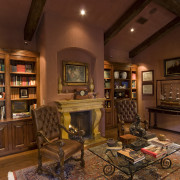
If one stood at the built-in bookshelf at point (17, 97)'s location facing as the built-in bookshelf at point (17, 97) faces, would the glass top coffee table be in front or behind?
in front

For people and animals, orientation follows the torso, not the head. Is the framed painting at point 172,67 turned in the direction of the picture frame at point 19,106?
yes

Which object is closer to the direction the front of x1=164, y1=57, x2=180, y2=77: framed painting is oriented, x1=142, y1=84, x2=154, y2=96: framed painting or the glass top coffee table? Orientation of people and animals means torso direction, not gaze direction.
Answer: the glass top coffee table

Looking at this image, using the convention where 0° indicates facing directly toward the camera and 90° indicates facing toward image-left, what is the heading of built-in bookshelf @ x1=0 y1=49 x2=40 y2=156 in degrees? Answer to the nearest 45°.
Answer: approximately 315°

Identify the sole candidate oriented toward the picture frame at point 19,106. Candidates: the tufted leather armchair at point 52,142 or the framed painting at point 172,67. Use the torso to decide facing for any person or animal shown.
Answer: the framed painting

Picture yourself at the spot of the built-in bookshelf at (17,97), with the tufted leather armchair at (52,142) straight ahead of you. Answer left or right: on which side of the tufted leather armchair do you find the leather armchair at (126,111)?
left

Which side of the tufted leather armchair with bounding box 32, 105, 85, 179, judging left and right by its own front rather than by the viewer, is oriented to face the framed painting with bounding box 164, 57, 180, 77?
left

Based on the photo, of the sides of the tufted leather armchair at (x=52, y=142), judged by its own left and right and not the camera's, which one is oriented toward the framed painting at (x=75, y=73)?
left

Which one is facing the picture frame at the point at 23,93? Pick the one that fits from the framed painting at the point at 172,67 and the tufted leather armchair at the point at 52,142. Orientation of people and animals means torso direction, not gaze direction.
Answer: the framed painting

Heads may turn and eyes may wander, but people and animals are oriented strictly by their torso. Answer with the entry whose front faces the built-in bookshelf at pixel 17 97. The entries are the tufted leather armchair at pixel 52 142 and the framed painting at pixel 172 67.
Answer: the framed painting

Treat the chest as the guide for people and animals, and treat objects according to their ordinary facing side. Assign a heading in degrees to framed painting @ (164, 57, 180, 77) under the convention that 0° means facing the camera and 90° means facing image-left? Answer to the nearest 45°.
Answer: approximately 45°

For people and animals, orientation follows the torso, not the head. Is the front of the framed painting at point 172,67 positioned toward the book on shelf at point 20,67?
yes

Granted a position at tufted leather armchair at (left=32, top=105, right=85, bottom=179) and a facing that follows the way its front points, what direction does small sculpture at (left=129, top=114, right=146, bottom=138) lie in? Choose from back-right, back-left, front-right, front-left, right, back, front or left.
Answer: front-left

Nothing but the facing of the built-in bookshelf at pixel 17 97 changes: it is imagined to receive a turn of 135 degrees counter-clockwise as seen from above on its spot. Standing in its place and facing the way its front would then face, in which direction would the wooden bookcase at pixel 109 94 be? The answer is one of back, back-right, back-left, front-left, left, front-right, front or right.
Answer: right
